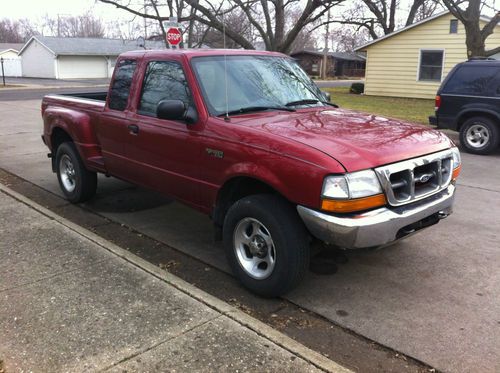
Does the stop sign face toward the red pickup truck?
yes

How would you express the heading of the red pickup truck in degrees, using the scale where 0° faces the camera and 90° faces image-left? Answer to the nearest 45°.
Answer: approximately 315°

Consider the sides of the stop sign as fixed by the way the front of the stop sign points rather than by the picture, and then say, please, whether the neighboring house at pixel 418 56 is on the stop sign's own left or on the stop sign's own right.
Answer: on the stop sign's own left

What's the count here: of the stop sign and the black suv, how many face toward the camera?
1

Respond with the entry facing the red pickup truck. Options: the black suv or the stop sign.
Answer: the stop sign

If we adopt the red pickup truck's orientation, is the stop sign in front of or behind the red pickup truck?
behind

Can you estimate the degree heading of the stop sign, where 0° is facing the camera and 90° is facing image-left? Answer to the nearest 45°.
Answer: approximately 0°

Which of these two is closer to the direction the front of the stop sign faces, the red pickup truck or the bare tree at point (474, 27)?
the red pickup truck

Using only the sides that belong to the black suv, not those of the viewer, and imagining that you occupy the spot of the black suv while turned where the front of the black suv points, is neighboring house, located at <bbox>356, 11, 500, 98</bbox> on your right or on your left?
on your left

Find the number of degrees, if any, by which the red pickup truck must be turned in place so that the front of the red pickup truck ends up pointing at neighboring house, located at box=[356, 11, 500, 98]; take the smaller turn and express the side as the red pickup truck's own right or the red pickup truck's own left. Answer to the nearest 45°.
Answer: approximately 135° to the red pickup truck's own left

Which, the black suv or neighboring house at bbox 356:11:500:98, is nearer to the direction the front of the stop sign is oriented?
the black suv
